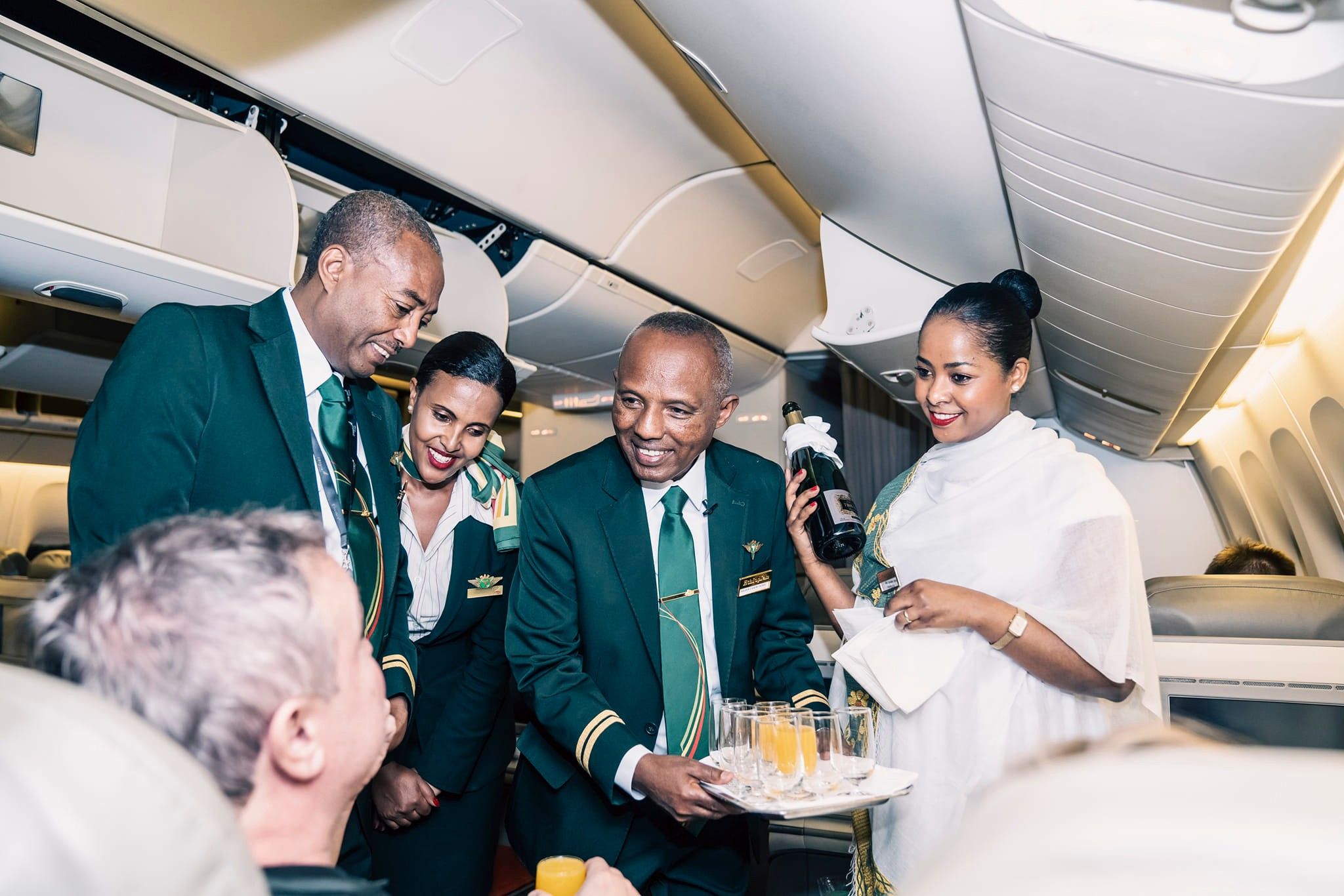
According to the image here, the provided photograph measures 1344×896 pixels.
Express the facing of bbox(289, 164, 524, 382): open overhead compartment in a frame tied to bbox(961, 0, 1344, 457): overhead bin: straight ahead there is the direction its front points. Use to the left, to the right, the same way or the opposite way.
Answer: the opposite way

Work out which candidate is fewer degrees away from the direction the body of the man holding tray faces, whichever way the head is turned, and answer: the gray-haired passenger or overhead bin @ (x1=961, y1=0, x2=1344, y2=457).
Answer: the gray-haired passenger

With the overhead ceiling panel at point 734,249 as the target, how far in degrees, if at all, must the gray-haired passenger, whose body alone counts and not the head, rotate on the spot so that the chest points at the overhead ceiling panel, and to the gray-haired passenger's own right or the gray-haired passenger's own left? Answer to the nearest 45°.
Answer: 0° — they already face it

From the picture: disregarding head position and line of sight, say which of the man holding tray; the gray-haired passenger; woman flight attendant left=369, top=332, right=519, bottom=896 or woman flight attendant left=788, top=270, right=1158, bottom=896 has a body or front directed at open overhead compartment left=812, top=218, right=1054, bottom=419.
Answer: the gray-haired passenger

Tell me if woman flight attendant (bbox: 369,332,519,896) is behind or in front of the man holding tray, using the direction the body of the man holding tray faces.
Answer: behind

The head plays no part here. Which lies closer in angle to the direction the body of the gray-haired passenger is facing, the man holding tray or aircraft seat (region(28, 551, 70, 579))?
the man holding tray

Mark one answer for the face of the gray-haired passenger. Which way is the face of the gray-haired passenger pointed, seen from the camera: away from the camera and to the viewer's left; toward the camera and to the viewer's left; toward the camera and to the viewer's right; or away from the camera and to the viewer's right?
away from the camera and to the viewer's right

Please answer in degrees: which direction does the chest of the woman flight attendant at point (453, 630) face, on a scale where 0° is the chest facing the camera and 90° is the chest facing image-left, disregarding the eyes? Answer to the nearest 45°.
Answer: approximately 45°

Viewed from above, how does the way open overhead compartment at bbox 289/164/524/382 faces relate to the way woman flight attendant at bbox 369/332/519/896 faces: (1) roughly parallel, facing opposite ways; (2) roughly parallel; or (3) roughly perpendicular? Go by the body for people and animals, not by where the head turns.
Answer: roughly perpendicular
